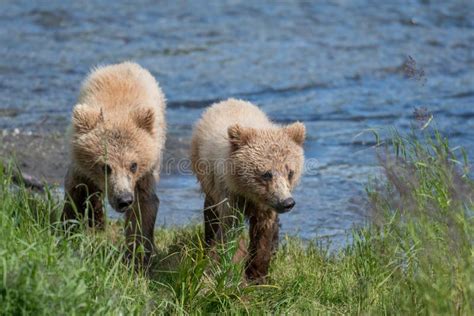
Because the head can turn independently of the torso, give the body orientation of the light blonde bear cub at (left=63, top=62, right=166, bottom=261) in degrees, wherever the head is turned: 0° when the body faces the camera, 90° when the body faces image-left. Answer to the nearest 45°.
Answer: approximately 0°

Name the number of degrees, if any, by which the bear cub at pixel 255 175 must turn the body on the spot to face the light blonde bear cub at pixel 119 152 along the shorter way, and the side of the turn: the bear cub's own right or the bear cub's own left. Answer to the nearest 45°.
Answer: approximately 135° to the bear cub's own right

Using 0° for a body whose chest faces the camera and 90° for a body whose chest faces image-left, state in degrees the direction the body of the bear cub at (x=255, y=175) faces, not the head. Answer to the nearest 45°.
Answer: approximately 315°

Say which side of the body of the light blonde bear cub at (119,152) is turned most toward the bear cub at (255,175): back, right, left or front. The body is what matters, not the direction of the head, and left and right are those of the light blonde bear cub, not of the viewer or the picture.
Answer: left
